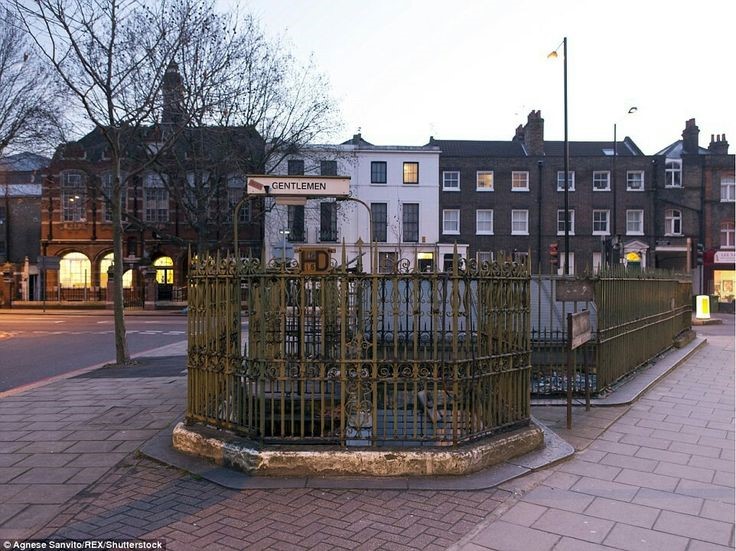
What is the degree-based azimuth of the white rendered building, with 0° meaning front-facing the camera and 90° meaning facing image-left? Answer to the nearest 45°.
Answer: approximately 0°

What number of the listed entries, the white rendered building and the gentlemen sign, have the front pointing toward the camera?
2

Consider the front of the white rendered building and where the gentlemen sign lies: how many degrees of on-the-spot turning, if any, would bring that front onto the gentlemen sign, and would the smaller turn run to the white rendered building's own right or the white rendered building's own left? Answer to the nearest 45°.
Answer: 0° — it already faces it

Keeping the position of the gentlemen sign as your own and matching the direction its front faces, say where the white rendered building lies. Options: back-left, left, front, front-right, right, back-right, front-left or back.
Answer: back

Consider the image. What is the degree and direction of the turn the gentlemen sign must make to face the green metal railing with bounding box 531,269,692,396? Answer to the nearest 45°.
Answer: approximately 135° to its left

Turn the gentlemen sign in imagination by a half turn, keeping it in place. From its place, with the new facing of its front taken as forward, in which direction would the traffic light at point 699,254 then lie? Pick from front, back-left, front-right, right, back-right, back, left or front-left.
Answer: front-right

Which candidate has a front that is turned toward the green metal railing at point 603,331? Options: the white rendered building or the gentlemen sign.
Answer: the white rendered building

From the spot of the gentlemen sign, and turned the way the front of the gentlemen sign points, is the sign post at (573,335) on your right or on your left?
on your left

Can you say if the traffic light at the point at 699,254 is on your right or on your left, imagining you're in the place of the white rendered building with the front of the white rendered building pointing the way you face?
on your left

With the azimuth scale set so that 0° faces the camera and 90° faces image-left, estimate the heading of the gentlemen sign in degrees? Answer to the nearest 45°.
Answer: approximately 0°

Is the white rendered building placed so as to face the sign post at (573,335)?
yes
